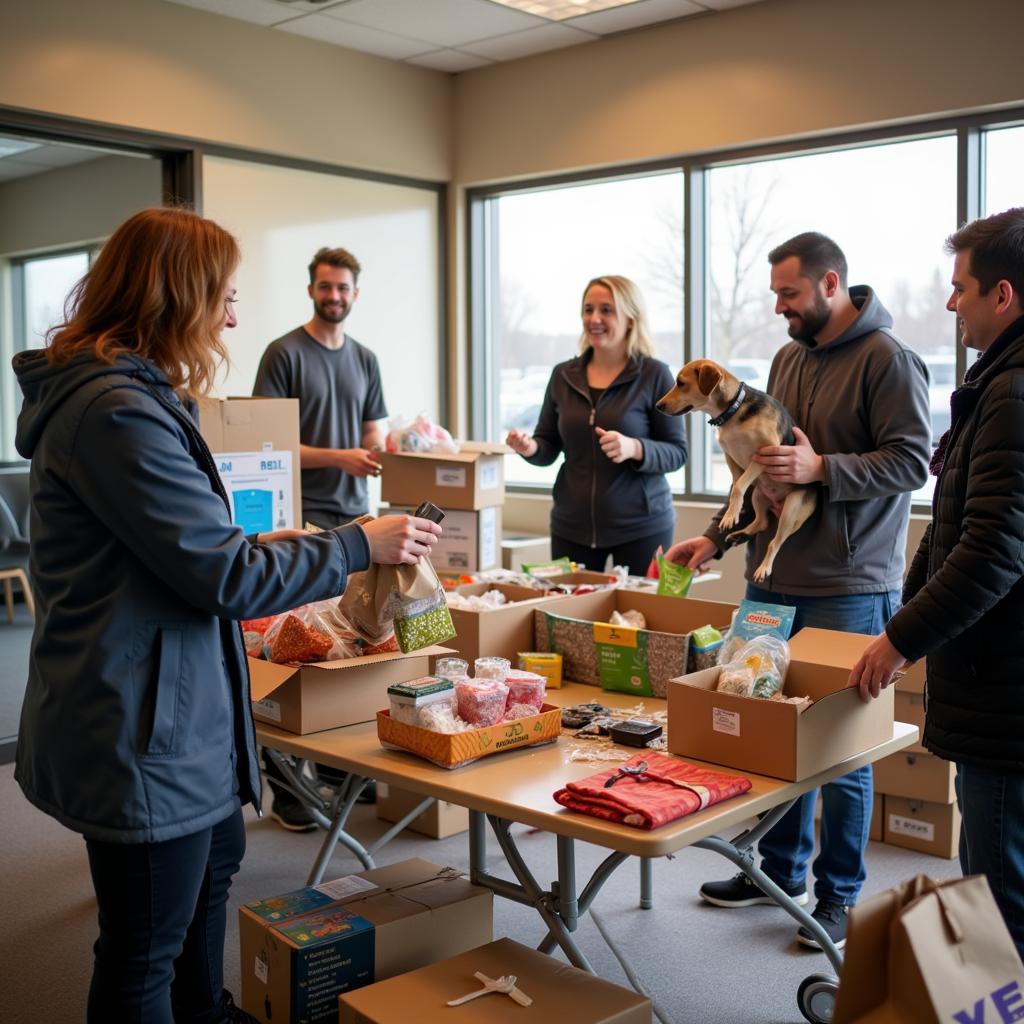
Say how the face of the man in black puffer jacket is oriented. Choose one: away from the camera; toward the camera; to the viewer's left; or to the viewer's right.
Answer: to the viewer's left

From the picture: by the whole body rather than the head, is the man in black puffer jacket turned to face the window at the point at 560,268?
no

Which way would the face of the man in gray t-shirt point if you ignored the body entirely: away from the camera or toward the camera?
toward the camera

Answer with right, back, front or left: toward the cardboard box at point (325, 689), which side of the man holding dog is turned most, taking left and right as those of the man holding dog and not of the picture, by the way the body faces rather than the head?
front

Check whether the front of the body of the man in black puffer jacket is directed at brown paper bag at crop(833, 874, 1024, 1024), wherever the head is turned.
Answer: no

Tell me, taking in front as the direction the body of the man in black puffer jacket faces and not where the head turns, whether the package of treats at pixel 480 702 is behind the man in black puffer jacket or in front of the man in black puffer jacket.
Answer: in front

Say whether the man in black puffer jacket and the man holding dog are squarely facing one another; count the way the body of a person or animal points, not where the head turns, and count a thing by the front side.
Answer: no

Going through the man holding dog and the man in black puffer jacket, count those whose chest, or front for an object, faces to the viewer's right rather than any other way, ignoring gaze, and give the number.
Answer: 0

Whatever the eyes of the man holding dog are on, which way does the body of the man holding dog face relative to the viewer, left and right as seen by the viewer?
facing the viewer and to the left of the viewer

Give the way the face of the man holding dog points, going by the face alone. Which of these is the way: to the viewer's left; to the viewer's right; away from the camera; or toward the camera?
to the viewer's left

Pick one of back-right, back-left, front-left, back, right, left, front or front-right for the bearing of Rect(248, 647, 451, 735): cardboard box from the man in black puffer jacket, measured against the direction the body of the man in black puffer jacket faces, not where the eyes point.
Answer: front

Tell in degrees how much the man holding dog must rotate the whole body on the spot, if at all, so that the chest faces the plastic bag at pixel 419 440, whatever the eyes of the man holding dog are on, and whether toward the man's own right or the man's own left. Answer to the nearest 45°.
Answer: approximately 90° to the man's own right

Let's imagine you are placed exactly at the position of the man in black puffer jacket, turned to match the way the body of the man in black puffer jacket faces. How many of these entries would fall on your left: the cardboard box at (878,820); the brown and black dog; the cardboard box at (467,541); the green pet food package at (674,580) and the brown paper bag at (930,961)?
1

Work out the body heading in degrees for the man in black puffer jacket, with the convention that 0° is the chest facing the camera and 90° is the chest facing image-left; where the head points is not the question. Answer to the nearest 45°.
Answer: approximately 90°

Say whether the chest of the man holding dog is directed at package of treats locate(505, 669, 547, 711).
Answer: yes

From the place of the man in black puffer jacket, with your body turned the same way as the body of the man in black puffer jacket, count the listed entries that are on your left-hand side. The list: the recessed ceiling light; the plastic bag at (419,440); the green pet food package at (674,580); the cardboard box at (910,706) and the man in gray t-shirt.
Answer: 0

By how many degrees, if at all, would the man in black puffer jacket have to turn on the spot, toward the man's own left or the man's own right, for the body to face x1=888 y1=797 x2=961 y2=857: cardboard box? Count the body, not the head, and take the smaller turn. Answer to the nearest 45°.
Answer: approximately 90° to the man's own right

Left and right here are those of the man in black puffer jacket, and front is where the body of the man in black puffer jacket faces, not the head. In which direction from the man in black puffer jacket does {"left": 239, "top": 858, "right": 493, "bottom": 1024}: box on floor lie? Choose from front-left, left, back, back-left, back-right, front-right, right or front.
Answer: front
